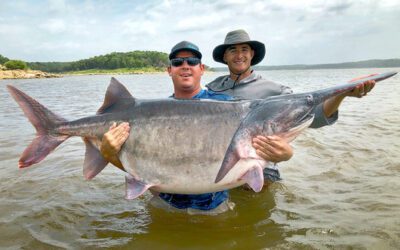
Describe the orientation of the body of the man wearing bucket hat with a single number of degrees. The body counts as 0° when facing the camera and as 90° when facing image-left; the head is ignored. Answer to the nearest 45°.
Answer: approximately 0°

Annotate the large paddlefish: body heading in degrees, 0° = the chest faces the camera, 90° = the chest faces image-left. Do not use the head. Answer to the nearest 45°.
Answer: approximately 270°
